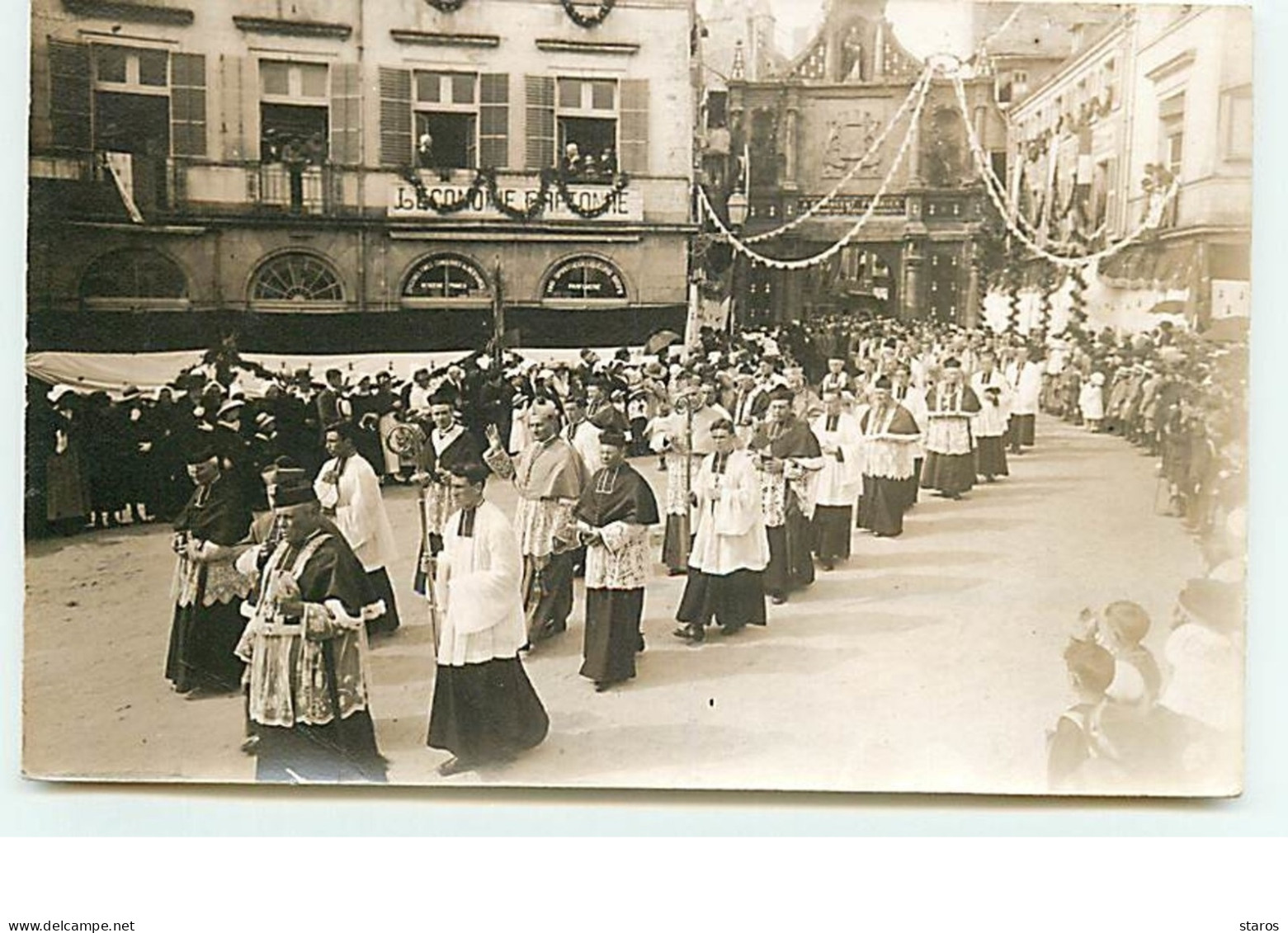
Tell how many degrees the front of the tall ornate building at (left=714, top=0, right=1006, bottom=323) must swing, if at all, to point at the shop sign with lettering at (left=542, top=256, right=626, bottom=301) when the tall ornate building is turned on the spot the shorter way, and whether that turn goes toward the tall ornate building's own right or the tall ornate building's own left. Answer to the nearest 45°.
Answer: approximately 90° to the tall ornate building's own right

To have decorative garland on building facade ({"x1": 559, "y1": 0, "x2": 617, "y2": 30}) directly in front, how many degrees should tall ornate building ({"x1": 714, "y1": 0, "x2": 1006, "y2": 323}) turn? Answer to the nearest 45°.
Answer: approximately 90° to its right

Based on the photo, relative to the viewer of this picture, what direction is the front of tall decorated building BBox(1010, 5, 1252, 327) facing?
facing the viewer and to the left of the viewer

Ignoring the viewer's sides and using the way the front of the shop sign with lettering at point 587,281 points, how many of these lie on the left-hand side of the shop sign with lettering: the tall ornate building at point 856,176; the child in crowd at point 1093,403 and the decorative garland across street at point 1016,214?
3

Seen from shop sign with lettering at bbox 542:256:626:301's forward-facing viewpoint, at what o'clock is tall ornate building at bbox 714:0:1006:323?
The tall ornate building is roughly at 7 o'clock from the shop sign with lettering.

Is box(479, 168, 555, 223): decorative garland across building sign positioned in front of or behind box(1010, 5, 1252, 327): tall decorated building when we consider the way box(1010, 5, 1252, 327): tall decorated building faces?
in front

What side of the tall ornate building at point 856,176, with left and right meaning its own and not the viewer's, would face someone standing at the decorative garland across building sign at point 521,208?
front

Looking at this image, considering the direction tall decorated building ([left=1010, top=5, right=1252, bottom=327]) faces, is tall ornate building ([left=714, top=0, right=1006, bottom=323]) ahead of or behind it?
ahead

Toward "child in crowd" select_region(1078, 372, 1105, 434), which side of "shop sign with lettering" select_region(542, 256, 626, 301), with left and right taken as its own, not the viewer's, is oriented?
left

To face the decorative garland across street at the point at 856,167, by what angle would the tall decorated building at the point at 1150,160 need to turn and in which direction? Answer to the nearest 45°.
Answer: approximately 45° to its right

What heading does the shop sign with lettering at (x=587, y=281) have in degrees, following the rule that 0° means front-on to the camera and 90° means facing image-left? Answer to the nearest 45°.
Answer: approximately 0°

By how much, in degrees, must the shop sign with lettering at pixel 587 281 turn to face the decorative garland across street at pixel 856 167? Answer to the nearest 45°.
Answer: approximately 90° to its left

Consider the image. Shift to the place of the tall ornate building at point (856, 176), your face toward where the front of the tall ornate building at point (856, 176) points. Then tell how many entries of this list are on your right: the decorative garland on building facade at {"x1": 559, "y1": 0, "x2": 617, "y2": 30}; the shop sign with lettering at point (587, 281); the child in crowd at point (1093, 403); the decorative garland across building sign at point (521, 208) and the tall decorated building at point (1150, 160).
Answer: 3

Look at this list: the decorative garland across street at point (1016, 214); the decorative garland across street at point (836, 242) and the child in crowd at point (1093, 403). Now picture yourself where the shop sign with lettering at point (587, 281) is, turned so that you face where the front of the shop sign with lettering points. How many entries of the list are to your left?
3

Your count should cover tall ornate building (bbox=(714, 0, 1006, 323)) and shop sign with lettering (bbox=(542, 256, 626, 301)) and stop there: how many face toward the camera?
2

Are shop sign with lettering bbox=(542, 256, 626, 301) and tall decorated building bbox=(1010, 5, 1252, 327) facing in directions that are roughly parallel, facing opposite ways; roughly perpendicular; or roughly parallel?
roughly perpendicular
